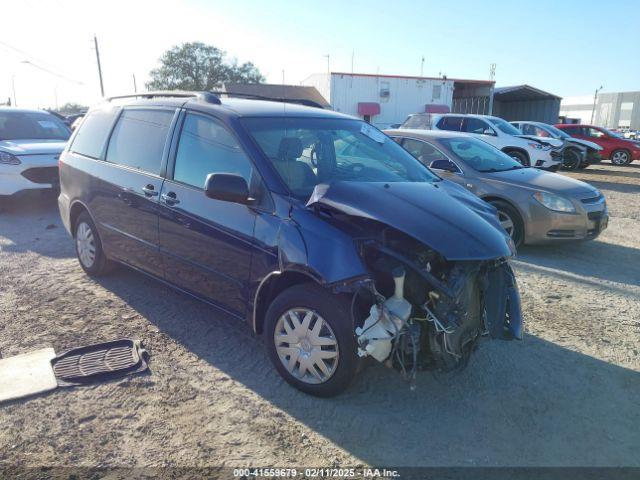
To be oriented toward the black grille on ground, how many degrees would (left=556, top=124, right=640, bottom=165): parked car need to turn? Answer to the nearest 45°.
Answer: approximately 90° to its right

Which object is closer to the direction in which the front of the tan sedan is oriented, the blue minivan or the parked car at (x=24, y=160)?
the blue minivan

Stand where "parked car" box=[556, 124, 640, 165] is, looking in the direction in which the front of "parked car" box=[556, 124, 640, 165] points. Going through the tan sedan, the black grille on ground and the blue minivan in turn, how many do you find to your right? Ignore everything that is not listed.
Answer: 3

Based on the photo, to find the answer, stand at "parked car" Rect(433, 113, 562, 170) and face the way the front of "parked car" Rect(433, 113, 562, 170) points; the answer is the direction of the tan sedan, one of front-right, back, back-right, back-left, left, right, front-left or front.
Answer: front-right

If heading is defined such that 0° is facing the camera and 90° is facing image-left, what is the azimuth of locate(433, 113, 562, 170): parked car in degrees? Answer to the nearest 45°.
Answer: approximately 315°

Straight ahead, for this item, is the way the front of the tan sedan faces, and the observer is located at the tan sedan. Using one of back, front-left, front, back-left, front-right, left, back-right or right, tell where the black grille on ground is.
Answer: right

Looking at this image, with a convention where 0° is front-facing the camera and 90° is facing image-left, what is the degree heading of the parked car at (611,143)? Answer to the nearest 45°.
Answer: approximately 270°

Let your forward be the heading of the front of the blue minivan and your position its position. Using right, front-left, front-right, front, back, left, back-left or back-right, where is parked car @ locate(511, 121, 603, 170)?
left

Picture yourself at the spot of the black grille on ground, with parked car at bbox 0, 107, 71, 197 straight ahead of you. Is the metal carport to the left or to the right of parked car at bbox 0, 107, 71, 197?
right

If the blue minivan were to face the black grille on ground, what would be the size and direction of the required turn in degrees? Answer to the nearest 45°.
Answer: approximately 135° to its right

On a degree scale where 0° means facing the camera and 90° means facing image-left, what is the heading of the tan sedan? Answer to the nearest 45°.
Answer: approximately 315°

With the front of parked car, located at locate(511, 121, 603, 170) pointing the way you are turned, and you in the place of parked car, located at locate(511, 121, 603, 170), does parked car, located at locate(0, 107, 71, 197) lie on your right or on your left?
on your right
